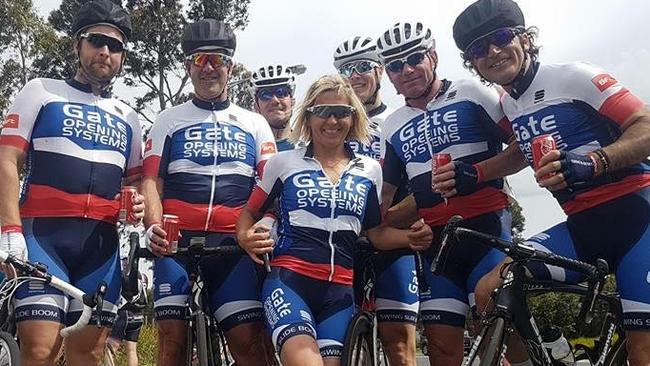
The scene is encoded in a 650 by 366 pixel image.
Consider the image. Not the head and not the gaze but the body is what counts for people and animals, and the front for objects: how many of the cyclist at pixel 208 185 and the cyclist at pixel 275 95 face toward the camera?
2

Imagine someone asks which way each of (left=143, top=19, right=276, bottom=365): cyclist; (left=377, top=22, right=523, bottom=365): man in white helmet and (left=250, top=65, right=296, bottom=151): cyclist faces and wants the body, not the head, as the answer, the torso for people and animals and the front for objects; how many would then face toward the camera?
3

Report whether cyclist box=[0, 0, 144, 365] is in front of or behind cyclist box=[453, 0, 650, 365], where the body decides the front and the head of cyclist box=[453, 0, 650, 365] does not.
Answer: in front

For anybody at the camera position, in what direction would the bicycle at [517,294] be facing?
facing the viewer and to the left of the viewer

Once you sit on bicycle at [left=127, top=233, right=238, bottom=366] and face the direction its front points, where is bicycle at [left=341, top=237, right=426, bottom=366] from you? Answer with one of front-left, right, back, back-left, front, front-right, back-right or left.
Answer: left

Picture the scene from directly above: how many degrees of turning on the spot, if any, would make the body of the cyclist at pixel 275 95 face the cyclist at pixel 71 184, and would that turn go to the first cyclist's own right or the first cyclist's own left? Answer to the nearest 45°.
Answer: approximately 45° to the first cyclist's own right

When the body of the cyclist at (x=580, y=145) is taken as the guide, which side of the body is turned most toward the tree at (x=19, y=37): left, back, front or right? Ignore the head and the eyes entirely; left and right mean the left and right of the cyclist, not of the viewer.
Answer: right

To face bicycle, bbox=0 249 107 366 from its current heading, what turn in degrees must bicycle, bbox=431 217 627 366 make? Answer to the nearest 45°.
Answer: approximately 45° to its right
